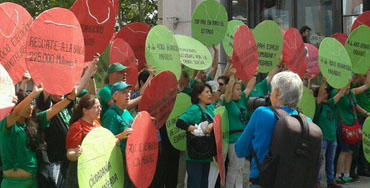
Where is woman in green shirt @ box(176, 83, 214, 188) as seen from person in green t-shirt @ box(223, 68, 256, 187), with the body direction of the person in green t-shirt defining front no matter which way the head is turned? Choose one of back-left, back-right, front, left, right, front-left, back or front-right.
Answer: right

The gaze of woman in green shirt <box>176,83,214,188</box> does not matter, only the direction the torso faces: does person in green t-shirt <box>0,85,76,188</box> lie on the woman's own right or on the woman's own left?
on the woman's own right

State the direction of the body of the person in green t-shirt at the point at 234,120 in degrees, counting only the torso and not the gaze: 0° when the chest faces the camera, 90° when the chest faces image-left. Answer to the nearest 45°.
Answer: approximately 315°

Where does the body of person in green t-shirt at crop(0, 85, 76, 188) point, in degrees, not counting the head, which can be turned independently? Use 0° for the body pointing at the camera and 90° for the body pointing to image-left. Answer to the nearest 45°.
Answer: approximately 315°

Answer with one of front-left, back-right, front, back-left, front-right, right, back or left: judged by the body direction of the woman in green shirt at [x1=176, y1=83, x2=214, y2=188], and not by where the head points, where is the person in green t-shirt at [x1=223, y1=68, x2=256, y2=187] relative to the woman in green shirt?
left

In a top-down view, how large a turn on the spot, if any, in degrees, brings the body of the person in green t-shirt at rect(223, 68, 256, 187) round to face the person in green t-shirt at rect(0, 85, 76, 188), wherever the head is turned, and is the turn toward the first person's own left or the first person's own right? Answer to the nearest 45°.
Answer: approximately 90° to the first person's own right

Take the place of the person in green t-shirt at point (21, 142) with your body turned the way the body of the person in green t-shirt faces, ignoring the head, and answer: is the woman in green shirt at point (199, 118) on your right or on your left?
on your left
